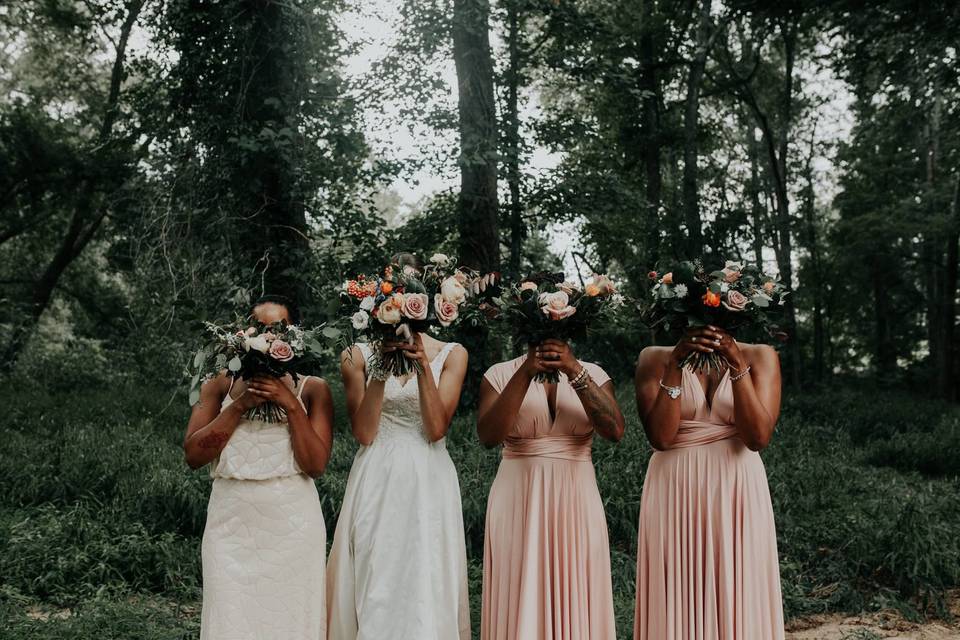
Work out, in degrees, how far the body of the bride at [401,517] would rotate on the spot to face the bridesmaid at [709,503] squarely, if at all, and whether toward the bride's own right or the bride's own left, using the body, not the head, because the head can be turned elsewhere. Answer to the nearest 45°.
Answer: approximately 90° to the bride's own left

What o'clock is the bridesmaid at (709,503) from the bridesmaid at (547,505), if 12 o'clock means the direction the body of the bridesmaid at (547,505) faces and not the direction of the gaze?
the bridesmaid at (709,503) is roughly at 9 o'clock from the bridesmaid at (547,505).

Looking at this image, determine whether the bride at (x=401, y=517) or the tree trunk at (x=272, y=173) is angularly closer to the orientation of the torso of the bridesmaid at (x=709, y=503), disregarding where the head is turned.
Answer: the bride

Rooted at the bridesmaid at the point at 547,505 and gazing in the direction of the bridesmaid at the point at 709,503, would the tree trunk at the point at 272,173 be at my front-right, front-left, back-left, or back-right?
back-left

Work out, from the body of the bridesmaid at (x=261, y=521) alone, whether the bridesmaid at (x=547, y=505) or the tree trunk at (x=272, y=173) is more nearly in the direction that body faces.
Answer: the bridesmaid

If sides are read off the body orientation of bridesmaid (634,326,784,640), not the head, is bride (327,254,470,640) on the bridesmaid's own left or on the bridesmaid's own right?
on the bridesmaid's own right

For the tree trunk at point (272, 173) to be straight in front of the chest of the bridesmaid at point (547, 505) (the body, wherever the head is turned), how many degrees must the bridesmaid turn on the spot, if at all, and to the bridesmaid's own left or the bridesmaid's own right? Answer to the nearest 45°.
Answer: approximately 135° to the bridesmaid's own right

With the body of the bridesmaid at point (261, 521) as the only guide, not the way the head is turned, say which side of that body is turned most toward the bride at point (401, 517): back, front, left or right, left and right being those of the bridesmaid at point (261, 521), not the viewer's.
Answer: left
